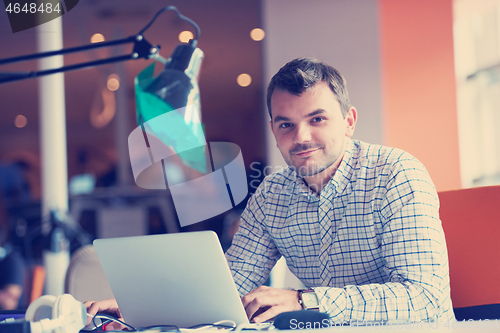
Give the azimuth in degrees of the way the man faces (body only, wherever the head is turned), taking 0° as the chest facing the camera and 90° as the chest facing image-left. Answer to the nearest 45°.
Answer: approximately 45°

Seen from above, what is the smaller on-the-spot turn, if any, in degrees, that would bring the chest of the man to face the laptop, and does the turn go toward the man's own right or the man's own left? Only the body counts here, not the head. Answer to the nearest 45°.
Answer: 0° — they already face it

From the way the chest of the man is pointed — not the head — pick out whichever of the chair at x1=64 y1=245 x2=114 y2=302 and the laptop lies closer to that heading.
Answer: the laptop
